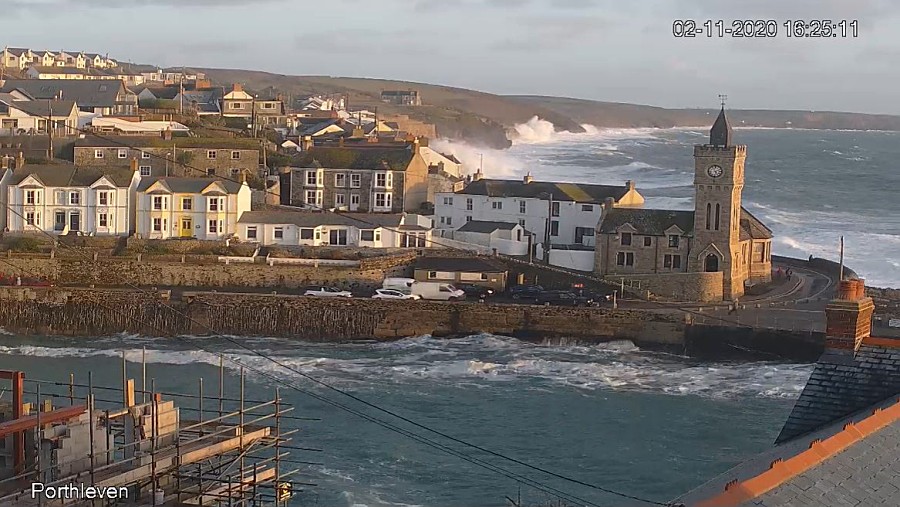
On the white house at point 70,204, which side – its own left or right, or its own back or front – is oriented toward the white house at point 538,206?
left

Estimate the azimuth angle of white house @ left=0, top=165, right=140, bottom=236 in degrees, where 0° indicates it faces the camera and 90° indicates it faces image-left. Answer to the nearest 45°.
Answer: approximately 0°

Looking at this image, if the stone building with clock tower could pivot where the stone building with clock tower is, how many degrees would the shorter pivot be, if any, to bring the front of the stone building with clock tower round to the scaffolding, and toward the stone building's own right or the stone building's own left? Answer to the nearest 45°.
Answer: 0° — it already faces it

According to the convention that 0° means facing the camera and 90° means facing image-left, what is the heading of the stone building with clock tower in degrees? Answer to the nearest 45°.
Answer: approximately 0°

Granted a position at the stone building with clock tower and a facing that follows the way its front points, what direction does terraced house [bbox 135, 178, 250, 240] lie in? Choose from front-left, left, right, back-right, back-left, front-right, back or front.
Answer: right

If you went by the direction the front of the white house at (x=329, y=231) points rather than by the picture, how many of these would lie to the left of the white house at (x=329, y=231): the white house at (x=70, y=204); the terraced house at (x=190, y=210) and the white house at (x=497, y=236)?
1

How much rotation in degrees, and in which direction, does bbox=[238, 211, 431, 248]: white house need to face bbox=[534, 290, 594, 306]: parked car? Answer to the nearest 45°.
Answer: approximately 45° to its left

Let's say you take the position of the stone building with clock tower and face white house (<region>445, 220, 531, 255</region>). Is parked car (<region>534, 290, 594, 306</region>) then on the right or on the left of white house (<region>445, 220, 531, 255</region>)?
left

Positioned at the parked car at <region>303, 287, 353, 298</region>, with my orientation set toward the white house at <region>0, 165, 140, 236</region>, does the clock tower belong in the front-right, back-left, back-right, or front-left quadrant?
back-right

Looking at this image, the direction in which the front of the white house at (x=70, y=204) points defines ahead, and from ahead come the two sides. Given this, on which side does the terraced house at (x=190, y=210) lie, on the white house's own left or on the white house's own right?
on the white house's own left

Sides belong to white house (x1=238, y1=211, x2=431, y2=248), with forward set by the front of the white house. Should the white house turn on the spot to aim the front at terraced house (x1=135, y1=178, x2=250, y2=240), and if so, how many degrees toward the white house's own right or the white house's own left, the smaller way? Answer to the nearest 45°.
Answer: approximately 90° to the white house's own right

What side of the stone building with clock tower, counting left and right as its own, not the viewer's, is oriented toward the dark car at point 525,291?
right
